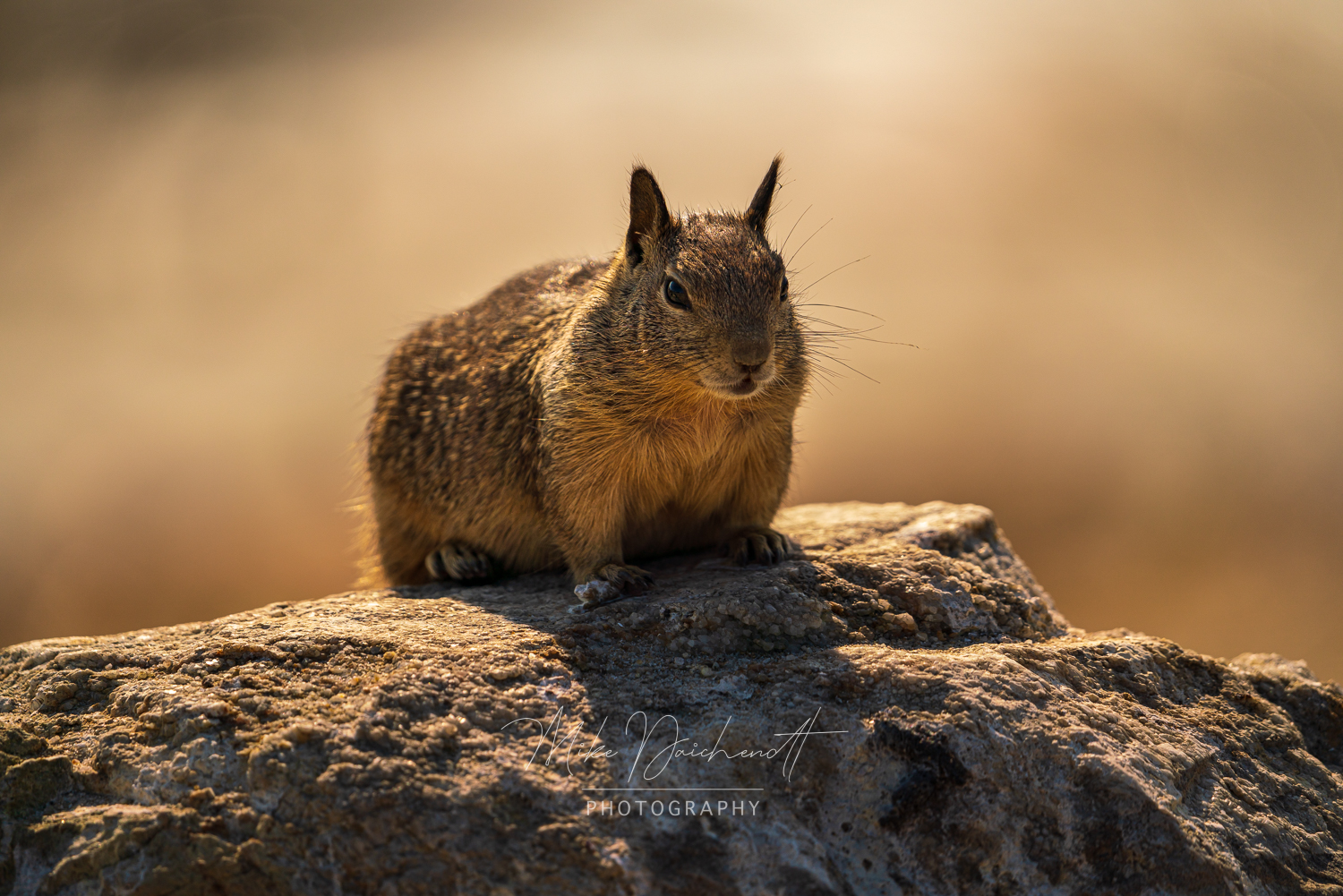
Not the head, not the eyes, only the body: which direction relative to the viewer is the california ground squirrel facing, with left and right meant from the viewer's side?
facing the viewer and to the right of the viewer
